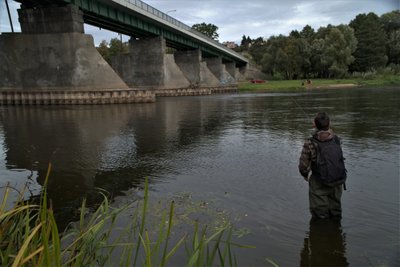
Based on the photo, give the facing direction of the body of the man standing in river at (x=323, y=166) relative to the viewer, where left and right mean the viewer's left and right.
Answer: facing away from the viewer and to the left of the viewer

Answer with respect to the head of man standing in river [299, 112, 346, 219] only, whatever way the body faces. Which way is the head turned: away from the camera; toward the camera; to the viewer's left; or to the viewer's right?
away from the camera
